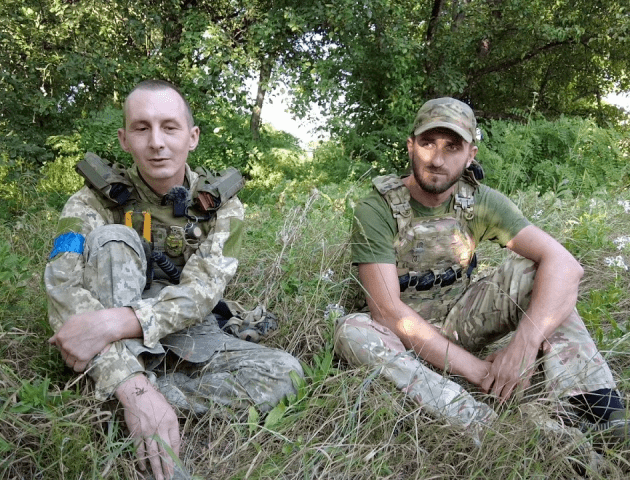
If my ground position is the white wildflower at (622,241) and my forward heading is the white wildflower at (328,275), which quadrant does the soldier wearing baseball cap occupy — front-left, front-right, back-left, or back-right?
front-left

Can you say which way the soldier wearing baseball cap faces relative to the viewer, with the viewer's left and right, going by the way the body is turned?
facing the viewer

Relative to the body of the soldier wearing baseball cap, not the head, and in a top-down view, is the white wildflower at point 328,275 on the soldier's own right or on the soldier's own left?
on the soldier's own right

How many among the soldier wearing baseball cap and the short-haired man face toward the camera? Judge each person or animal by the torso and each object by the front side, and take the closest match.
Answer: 2

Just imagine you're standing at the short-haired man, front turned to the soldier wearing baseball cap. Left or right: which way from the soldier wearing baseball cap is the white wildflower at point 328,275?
left

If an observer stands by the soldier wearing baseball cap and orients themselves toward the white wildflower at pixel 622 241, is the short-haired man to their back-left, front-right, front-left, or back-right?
back-left

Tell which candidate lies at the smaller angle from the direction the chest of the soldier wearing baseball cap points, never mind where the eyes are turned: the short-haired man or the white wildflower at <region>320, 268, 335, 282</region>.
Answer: the short-haired man

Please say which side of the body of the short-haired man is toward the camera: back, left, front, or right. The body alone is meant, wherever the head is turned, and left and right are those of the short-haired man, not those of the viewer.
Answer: front

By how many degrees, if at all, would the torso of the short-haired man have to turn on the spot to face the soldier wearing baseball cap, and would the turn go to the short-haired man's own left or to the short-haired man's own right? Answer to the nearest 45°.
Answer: approximately 90° to the short-haired man's own left

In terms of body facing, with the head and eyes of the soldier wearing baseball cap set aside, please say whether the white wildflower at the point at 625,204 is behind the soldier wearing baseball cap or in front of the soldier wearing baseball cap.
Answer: behind
